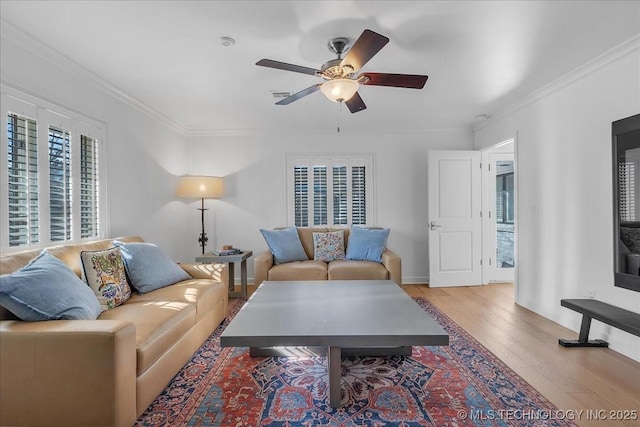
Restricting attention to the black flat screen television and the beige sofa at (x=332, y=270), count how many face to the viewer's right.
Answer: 0

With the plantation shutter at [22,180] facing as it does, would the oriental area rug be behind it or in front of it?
in front

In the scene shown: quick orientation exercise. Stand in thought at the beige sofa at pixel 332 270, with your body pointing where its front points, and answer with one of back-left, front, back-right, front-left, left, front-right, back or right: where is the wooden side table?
right

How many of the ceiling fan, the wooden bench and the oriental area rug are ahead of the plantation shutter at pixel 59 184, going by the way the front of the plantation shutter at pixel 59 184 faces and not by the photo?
3

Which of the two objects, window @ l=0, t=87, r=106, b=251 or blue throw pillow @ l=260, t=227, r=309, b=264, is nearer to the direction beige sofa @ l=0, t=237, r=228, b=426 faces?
the blue throw pillow

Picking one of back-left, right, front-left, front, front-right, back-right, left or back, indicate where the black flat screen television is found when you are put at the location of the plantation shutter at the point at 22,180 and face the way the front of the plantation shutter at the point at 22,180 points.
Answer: front

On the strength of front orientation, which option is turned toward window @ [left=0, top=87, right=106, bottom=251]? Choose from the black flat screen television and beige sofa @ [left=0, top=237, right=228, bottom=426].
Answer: the black flat screen television

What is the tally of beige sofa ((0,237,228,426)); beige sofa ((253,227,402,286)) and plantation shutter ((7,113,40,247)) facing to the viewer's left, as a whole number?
0

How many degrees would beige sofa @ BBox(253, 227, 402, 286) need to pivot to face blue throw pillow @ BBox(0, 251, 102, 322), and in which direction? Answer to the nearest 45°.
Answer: approximately 45° to its right

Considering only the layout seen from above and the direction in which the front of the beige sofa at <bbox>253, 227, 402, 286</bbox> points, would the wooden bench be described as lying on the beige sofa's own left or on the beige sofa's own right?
on the beige sofa's own left

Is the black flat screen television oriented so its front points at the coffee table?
yes

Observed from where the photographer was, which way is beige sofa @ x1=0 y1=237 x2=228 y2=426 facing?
facing the viewer and to the right of the viewer

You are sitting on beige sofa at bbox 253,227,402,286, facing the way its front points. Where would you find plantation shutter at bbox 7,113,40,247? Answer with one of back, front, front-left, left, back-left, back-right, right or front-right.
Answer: front-right

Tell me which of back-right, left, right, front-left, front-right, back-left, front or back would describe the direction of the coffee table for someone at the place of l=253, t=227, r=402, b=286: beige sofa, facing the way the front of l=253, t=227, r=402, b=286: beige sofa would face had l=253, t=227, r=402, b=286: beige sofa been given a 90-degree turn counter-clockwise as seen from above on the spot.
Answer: right

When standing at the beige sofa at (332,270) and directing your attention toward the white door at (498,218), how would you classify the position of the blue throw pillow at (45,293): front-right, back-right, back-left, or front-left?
back-right

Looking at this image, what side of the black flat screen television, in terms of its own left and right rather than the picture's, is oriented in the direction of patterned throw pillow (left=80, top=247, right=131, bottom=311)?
front

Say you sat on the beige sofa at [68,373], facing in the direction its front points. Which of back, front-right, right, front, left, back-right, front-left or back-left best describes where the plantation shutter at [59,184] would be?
back-left

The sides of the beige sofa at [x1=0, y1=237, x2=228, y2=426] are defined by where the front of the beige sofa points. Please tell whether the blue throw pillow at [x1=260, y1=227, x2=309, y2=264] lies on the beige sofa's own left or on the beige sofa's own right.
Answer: on the beige sofa's own left
